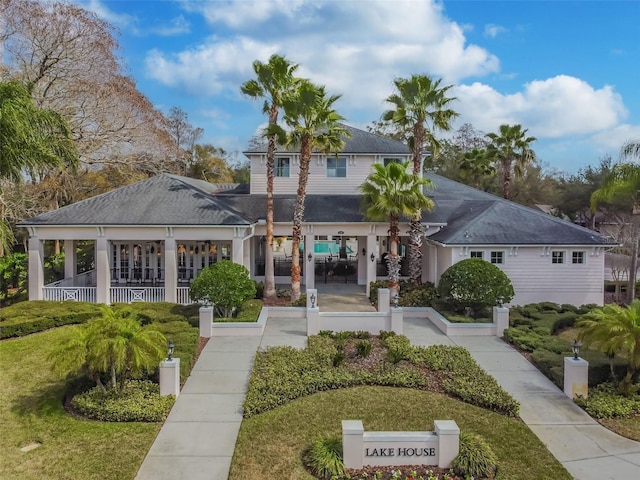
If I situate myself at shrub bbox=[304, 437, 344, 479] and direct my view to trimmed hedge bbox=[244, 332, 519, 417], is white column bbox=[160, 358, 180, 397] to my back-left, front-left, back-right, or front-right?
front-left

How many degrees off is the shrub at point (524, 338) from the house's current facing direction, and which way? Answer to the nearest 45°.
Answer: approximately 45° to its left

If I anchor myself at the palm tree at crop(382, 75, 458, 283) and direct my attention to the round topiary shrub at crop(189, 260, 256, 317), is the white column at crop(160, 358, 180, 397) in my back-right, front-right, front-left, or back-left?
front-left

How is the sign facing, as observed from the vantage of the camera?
facing the viewer

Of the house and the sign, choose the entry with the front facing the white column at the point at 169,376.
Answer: the house

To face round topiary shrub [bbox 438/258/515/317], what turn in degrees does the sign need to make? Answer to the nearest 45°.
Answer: approximately 180°

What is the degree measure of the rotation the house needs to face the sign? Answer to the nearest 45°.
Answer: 0° — it already faces it

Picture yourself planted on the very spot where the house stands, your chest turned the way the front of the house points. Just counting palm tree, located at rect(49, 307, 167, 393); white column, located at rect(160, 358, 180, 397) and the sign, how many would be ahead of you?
3

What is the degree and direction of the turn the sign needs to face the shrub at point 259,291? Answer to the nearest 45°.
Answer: approximately 135° to its right

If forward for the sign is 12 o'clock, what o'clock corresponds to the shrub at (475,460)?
The shrub is roughly at 9 o'clock from the sign.

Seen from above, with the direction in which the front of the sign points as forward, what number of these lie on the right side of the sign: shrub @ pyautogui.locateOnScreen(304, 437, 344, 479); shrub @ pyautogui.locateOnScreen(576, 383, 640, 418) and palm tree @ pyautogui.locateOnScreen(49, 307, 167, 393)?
2

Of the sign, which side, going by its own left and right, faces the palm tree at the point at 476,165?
back

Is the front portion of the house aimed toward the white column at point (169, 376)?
yes

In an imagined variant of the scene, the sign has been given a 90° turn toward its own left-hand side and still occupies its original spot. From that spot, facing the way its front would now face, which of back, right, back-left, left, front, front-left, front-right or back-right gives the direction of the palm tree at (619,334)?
front-left

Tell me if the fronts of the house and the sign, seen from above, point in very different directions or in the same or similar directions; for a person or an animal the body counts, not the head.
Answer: same or similar directions

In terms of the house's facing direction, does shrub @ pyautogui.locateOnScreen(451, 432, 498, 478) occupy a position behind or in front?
in front
